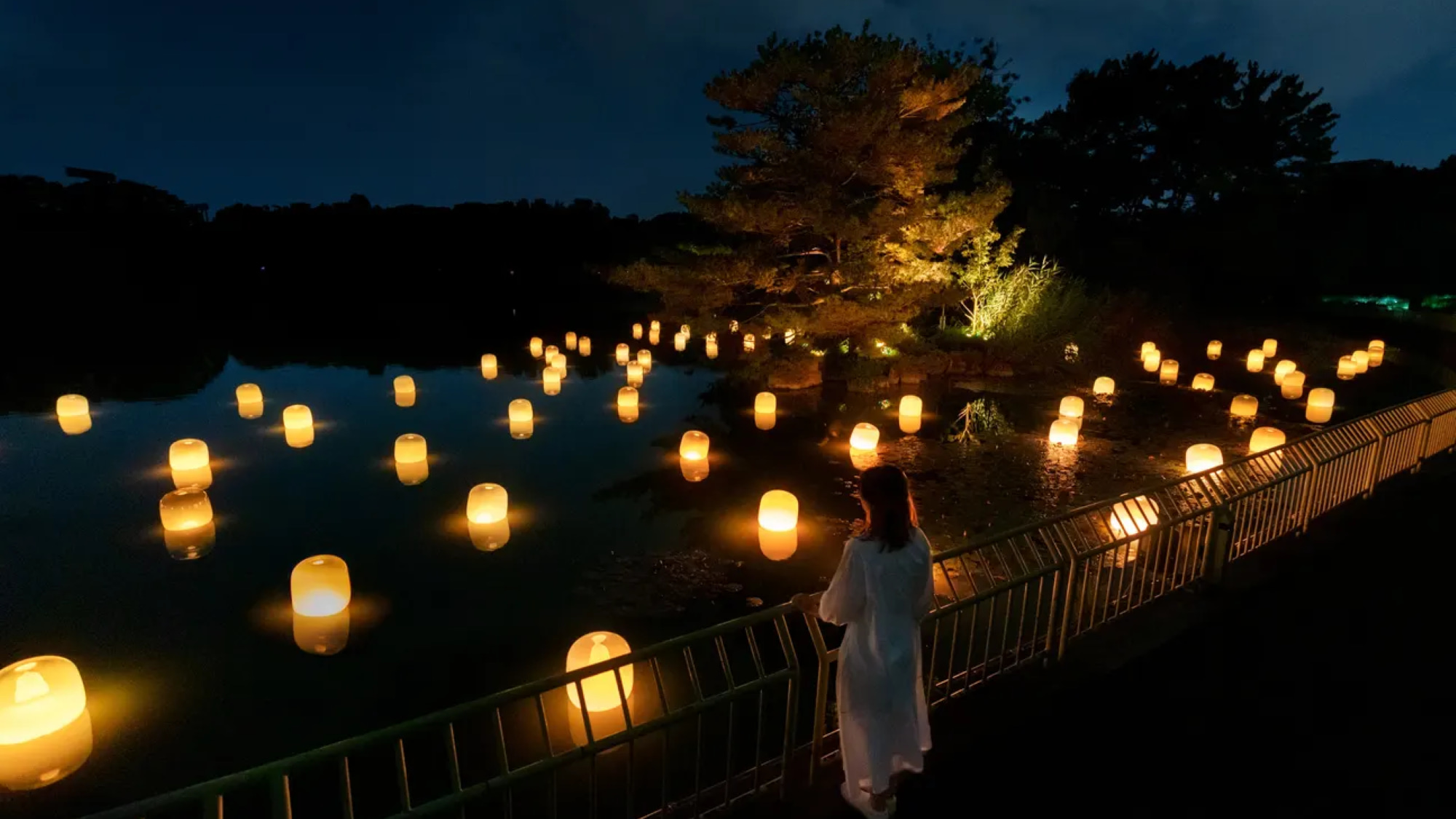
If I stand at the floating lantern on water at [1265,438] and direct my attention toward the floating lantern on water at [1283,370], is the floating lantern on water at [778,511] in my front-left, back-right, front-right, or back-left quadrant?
back-left

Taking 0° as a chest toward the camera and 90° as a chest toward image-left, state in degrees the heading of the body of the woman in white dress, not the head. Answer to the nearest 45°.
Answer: approximately 135°

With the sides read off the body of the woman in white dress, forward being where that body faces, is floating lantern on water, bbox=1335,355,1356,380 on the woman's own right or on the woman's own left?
on the woman's own right

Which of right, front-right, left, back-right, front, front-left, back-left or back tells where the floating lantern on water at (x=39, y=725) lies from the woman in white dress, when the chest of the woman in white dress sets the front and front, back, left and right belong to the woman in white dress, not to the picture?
front-left

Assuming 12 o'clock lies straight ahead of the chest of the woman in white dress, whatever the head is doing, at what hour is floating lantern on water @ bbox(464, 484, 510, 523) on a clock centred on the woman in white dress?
The floating lantern on water is roughly at 12 o'clock from the woman in white dress.

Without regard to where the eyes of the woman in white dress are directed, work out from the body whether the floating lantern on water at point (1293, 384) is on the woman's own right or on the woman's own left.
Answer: on the woman's own right

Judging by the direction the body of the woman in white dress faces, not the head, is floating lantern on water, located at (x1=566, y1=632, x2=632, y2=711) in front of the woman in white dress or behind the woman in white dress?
in front

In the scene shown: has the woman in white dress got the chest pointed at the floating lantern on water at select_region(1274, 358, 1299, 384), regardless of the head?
no

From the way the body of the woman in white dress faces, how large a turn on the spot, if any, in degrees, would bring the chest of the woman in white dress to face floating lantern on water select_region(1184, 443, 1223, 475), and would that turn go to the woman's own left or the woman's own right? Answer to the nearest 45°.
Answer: approximately 90° to the woman's own right

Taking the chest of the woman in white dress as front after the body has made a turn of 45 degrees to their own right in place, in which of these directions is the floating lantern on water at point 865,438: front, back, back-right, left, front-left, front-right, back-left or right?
front

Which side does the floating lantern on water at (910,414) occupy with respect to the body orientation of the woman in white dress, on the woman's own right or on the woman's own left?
on the woman's own right
